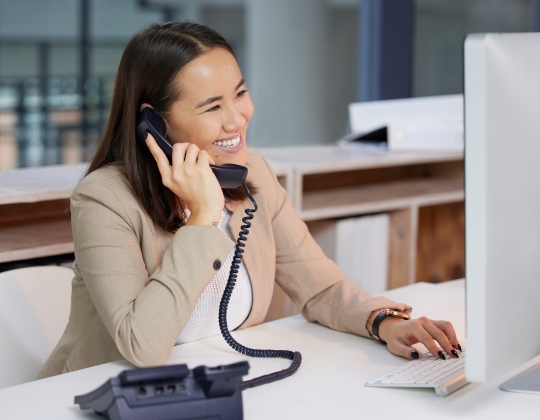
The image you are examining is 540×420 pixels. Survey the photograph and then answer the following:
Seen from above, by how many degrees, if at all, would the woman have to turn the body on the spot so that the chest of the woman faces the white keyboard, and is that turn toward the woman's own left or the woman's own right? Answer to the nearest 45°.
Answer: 0° — they already face it

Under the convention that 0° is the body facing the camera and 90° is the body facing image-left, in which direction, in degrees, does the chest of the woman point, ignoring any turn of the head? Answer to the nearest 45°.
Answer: approximately 315°

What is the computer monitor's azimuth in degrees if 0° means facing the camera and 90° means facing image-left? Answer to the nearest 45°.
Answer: approximately 135°

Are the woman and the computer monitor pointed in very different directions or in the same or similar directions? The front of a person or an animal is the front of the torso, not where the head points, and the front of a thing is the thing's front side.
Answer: very different directions

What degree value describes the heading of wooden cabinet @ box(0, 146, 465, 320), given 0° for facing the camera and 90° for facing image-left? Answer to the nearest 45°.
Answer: approximately 0°

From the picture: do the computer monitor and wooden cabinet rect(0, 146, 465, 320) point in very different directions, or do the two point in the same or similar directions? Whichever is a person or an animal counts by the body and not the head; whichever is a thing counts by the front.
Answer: very different directions

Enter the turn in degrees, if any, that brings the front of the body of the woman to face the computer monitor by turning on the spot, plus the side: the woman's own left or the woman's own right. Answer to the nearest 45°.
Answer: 0° — they already face it

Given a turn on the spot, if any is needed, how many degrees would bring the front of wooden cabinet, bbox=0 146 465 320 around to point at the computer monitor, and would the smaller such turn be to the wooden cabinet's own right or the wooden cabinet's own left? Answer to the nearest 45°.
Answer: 0° — it already faces it

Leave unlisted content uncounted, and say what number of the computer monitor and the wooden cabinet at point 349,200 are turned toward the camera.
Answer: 1

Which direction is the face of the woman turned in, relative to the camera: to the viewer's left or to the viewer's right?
to the viewer's right
